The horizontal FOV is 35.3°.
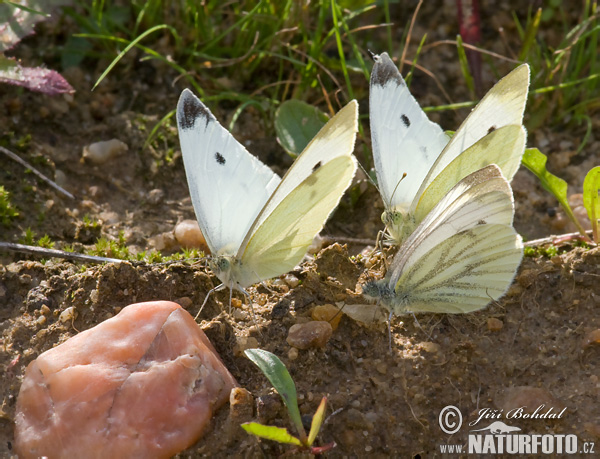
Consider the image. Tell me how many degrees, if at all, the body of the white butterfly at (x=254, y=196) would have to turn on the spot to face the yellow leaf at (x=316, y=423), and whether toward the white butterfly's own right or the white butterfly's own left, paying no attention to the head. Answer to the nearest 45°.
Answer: approximately 45° to the white butterfly's own left

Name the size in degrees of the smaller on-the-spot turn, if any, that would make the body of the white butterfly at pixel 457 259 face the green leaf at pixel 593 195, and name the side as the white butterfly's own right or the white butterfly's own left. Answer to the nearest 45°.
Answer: approximately 135° to the white butterfly's own right

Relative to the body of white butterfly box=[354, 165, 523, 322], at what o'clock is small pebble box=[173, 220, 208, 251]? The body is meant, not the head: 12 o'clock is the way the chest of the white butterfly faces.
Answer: The small pebble is roughly at 1 o'clock from the white butterfly.

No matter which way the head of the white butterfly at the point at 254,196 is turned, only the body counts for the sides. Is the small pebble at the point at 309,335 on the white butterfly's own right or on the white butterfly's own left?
on the white butterfly's own left

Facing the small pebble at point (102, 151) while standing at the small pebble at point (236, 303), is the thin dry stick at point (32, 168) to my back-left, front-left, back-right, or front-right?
front-left

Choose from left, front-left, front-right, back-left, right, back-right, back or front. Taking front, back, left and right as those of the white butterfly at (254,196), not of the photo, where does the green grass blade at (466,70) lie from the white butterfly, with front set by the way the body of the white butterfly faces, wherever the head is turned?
back

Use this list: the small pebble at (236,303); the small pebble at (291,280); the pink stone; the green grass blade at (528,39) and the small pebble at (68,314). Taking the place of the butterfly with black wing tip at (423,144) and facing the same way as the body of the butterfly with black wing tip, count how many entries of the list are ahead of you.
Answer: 4

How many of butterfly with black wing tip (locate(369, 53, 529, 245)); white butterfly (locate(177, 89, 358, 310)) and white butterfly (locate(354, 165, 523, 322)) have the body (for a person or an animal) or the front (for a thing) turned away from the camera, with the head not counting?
0

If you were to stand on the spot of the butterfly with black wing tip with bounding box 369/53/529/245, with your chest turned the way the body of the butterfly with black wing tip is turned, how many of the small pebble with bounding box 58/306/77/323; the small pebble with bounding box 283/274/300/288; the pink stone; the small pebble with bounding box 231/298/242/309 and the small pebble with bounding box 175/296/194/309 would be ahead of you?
5

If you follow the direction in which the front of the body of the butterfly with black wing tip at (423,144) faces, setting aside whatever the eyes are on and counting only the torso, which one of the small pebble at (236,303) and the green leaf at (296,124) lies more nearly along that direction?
the small pebble

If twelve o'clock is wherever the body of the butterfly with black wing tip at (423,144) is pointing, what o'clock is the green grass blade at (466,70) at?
The green grass blade is roughly at 5 o'clock from the butterfly with black wing tip.

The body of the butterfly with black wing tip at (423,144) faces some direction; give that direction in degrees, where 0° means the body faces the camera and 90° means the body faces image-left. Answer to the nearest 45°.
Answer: approximately 45°

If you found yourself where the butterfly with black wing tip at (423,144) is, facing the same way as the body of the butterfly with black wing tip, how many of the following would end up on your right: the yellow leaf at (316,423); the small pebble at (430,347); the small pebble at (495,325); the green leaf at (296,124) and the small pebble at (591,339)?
1

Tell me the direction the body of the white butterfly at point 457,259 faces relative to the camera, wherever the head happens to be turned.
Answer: to the viewer's left

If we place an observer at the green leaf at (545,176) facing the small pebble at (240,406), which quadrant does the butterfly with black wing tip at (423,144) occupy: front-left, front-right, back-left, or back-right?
front-right
